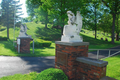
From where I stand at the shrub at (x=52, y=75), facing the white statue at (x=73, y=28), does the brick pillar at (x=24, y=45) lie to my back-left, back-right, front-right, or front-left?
front-left

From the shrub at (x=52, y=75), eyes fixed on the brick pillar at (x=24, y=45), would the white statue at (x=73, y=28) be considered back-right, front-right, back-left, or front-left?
front-right

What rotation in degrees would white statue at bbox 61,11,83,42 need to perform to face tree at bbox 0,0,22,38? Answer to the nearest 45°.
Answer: approximately 90° to its right

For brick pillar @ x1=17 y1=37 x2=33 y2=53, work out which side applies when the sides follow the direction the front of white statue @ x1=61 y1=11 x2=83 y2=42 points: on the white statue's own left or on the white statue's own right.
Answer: on the white statue's own right
